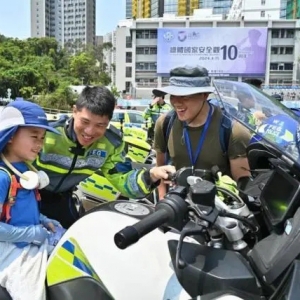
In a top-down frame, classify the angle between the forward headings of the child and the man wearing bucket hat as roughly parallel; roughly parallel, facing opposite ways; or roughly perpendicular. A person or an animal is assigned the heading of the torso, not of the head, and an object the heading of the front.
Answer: roughly perpendicular

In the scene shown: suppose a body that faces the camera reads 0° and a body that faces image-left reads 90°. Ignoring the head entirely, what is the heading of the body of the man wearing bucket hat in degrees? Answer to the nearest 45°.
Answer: approximately 45°

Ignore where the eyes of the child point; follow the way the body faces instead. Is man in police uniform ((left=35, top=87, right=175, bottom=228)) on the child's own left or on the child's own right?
on the child's own left

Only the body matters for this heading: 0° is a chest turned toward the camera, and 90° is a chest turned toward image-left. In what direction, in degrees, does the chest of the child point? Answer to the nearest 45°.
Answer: approximately 315°

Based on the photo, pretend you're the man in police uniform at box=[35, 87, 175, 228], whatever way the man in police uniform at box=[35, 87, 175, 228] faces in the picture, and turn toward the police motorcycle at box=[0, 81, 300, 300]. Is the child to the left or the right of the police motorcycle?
right

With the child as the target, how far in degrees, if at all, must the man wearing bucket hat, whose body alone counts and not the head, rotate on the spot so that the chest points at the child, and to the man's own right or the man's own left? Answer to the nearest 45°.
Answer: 0° — they already face them

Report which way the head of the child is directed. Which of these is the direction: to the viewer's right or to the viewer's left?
to the viewer's right

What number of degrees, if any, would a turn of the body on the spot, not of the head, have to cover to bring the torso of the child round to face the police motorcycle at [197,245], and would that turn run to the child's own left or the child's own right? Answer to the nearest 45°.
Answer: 0° — they already face it
